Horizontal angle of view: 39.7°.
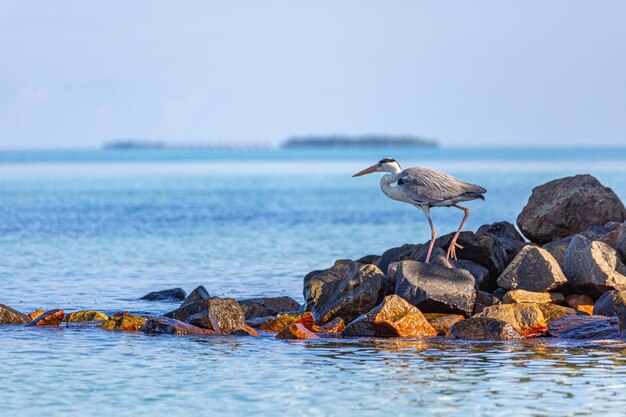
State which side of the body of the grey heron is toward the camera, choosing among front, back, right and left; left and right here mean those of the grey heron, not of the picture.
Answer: left

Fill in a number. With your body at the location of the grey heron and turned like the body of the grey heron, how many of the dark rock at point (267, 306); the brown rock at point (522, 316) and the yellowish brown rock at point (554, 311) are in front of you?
1

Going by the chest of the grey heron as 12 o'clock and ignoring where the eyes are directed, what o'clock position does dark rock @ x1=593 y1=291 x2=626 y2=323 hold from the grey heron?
The dark rock is roughly at 7 o'clock from the grey heron.

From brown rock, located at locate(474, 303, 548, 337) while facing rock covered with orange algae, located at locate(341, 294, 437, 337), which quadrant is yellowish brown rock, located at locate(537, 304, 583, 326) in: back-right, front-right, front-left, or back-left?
back-right

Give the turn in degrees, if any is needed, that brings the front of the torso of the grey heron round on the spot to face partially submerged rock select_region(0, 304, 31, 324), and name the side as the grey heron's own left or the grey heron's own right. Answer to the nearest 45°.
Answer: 0° — it already faces it

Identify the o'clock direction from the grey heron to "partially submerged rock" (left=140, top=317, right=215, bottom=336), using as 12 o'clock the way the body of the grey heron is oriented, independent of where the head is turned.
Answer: The partially submerged rock is roughly at 11 o'clock from the grey heron.

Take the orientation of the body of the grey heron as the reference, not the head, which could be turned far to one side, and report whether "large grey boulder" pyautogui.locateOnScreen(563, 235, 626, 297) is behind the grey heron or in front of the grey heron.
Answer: behind

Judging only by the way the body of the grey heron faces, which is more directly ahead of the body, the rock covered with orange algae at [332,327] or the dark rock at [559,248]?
the rock covered with orange algae

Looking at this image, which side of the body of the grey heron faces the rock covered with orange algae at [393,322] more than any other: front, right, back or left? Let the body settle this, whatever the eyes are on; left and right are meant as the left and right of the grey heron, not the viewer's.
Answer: left

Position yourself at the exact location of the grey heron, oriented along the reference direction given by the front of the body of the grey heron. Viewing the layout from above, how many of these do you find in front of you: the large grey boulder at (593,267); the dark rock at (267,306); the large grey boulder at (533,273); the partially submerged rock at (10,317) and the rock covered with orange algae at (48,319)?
3

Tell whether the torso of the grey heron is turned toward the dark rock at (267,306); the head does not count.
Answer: yes

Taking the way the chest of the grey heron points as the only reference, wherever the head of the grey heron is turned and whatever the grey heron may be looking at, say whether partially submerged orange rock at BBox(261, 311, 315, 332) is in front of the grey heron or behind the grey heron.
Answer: in front

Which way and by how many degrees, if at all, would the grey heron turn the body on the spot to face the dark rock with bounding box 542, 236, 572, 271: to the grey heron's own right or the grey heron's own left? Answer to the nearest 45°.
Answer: approximately 180°

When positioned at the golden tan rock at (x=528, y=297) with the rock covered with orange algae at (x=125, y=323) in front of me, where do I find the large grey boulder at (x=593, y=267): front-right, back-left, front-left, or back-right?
back-right
